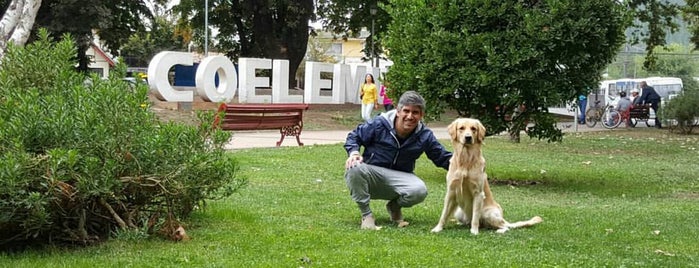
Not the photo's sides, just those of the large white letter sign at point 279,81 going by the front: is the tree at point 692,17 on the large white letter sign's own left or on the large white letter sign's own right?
on the large white letter sign's own left

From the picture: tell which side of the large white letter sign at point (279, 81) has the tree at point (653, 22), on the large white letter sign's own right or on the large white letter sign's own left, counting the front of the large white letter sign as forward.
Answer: on the large white letter sign's own left

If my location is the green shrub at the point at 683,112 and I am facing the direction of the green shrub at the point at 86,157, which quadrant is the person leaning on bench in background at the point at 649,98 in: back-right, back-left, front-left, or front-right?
back-right

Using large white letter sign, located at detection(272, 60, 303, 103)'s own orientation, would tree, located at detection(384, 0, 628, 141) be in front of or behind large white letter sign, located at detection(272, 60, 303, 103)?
in front

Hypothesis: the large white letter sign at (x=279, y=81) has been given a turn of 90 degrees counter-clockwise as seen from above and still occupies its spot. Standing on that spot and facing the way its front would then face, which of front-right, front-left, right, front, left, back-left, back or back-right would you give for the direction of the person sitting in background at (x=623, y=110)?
front

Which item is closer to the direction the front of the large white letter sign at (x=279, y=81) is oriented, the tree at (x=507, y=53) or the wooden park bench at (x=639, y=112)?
the tree

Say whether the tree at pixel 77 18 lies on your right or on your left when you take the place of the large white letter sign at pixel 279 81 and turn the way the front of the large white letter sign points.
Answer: on your right

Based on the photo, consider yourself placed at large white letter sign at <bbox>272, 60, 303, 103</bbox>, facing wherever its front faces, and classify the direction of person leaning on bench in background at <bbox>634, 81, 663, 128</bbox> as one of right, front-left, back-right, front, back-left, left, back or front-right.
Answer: left

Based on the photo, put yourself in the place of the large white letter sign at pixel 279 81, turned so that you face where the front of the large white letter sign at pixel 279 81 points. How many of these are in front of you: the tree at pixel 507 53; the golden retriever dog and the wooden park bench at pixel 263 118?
3

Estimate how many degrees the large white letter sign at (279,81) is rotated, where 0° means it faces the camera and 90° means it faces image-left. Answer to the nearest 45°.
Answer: approximately 0°

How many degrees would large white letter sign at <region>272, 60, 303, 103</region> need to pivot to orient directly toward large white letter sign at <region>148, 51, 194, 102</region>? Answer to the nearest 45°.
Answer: approximately 45° to its right

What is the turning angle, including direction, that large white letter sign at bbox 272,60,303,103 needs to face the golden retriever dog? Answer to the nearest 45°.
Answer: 0° — it already faces it
